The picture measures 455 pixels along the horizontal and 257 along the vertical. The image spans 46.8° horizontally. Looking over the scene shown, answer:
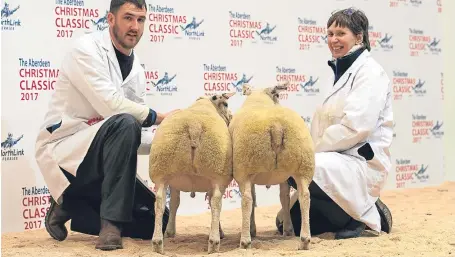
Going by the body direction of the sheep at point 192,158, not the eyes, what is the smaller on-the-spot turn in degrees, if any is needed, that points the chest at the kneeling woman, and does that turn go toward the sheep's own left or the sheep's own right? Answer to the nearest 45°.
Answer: approximately 45° to the sheep's own right

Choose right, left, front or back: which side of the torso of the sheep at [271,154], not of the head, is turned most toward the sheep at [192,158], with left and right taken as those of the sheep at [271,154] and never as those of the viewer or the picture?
left

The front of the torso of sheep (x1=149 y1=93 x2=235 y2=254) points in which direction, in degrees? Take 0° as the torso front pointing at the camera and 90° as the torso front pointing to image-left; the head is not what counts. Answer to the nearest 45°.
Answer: approximately 180°

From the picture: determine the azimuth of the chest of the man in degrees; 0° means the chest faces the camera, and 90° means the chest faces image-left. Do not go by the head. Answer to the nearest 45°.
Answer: approximately 315°

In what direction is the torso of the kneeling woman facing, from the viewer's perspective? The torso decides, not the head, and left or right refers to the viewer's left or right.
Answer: facing to the left of the viewer

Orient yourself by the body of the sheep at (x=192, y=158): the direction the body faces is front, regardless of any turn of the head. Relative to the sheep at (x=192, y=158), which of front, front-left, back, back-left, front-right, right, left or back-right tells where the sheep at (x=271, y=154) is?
right

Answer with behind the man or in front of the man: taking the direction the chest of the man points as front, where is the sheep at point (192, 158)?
in front

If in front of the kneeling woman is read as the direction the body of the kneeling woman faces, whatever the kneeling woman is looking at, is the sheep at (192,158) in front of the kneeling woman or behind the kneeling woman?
in front

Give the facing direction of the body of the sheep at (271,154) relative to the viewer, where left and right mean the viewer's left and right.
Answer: facing away from the viewer
